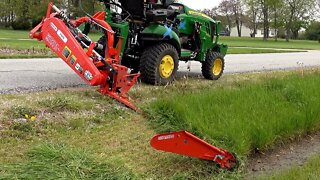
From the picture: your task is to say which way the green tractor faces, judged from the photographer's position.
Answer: facing away from the viewer and to the right of the viewer

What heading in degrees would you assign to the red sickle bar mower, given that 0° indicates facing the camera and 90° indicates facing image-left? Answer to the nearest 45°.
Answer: approximately 225°

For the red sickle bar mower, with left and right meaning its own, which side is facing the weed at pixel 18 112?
back

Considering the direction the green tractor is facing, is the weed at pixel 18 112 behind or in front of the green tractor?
behind

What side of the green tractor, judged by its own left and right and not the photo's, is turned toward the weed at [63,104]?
back
